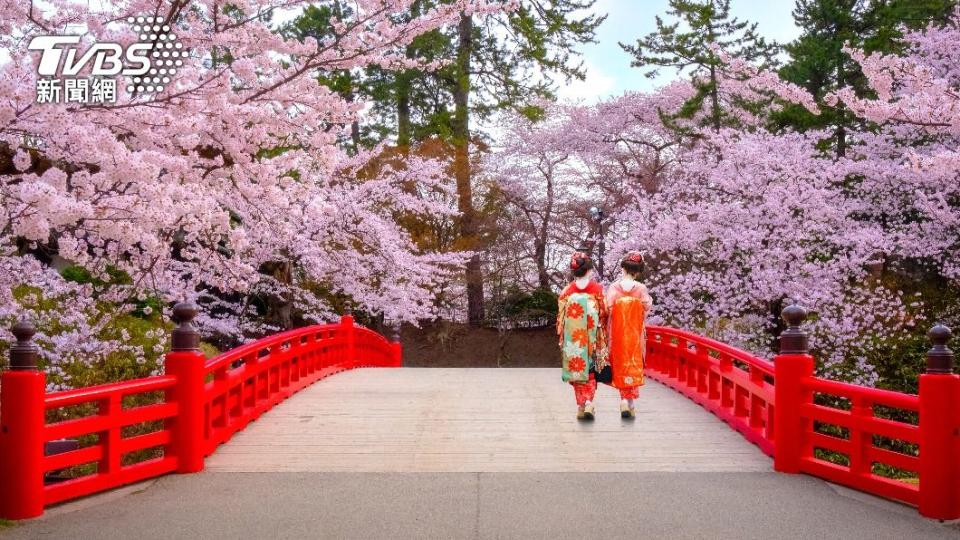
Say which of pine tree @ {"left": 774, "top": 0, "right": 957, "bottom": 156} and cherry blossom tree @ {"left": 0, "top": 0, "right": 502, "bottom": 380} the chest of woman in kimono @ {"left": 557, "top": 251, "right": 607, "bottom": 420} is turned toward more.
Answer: the pine tree

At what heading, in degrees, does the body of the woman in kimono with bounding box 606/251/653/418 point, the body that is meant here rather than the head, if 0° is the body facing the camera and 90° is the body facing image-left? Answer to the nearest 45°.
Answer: approximately 180°

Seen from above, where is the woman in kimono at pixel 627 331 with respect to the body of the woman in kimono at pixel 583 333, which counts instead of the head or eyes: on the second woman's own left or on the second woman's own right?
on the second woman's own right

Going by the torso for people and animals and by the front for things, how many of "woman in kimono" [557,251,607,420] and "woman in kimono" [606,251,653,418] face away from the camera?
2

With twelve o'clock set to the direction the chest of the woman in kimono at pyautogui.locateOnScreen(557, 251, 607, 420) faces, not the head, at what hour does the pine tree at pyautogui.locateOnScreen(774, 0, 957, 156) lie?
The pine tree is roughly at 1 o'clock from the woman in kimono.

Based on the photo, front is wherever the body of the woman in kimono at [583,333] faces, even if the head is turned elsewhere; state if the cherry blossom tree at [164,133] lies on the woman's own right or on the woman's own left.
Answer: on the woman's own left

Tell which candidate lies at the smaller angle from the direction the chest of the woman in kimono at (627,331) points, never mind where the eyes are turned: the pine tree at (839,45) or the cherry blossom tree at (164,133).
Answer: the pine tree

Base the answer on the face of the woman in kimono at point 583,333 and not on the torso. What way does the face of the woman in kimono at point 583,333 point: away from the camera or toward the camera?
away from the camera

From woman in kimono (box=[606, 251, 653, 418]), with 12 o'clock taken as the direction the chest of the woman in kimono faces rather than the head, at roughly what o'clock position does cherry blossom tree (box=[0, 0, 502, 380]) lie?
The cherry blossom tree is roughly at 8 o'clock from the woman in kimono.

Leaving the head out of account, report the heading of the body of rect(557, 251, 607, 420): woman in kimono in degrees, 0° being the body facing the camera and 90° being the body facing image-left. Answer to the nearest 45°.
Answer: approximately 180°

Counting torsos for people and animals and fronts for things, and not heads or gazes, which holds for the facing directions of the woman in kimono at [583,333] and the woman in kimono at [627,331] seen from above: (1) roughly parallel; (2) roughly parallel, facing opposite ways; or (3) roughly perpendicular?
roughly parallel

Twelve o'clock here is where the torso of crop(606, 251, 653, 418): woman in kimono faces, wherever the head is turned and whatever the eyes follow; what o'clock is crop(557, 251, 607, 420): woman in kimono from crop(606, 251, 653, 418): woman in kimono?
crop(557, 251, 607, 420): woman in kimono is roughly at 8 o'clock from crop(606, 251, 653, 418): woman in kimono.

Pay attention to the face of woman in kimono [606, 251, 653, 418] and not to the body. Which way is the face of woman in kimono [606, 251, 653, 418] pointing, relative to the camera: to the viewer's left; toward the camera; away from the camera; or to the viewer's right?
away from the camera
